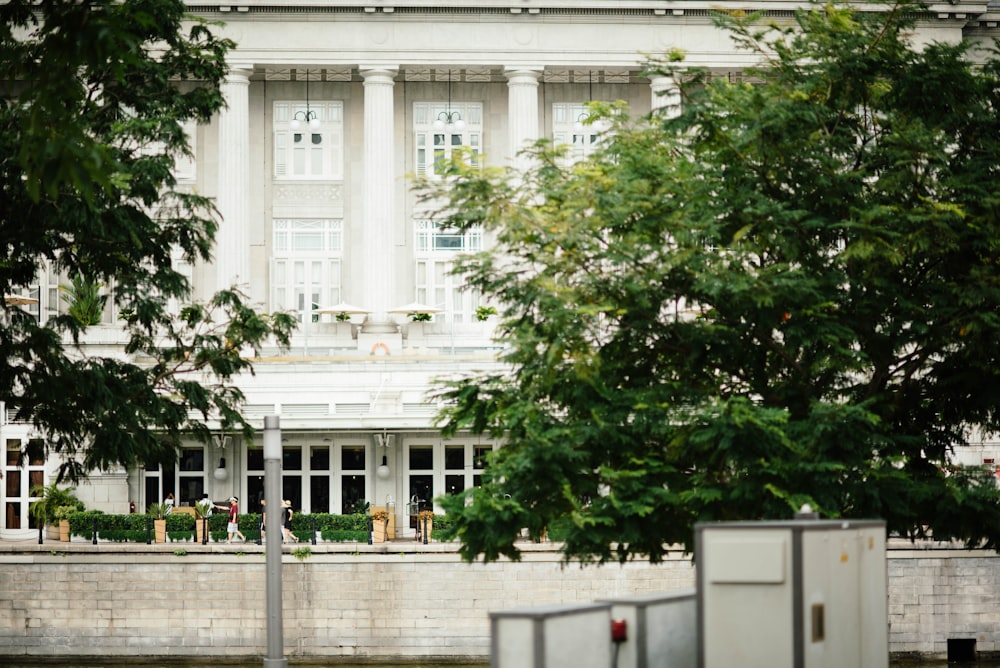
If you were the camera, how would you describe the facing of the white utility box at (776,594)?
facing the viewer and to the right of the viewer

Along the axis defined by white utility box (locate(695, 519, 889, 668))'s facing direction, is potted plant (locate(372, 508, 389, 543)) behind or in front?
behind

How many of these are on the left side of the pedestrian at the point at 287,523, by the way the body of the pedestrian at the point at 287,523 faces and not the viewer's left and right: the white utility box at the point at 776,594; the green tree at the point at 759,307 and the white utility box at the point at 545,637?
3

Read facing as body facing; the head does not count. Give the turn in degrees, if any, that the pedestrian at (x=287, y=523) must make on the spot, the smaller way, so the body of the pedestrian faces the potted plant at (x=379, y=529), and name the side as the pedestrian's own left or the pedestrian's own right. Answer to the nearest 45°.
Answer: approximately 135° to the pedestrian's own left

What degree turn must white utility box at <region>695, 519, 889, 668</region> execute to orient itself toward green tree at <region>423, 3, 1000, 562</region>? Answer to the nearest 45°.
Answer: approximately 135° to its left

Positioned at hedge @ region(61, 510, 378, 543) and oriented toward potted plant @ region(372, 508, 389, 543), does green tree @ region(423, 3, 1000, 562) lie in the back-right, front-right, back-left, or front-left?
front-right
